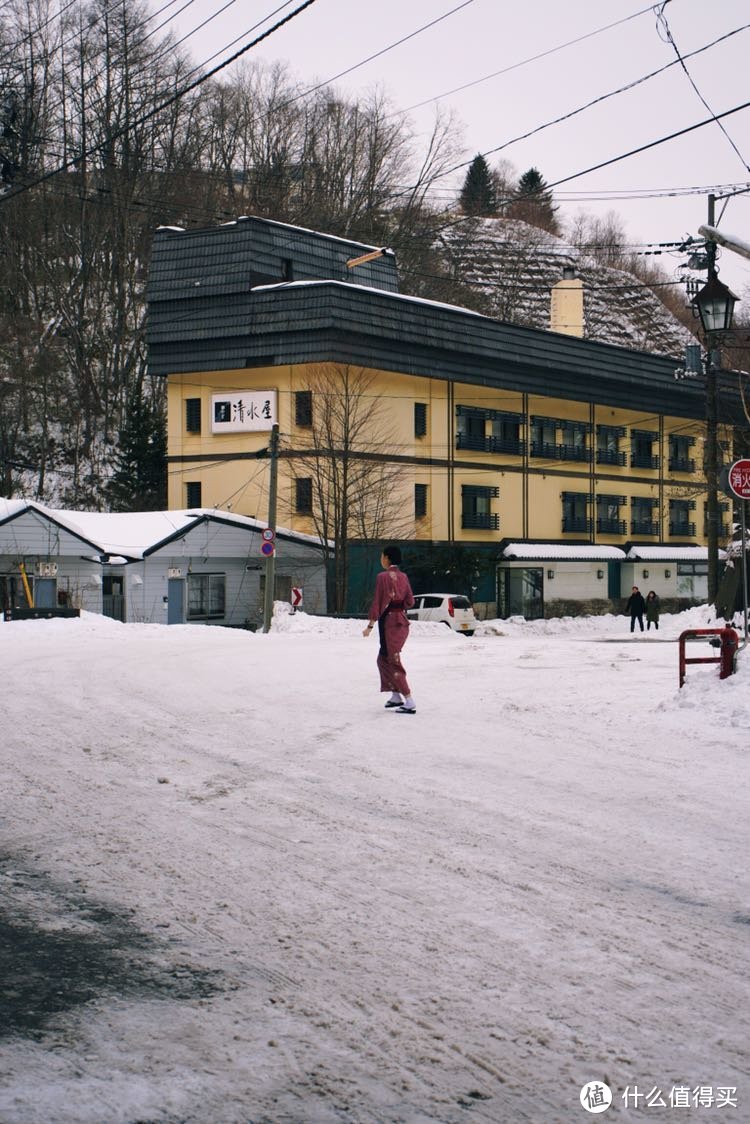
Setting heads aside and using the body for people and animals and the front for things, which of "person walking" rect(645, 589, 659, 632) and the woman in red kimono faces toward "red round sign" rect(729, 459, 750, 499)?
the person walking

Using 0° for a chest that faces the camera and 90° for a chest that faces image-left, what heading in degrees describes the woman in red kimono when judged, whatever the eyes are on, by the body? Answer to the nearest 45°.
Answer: approximately 135°

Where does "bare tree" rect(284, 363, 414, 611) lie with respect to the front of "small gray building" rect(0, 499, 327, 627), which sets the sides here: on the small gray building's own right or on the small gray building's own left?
on the small gray building's own left

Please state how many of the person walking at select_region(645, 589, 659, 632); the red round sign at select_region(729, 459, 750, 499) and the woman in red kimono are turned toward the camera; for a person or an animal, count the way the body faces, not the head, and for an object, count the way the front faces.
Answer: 2

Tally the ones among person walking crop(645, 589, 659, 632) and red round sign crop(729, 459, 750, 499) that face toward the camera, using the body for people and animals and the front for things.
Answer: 2

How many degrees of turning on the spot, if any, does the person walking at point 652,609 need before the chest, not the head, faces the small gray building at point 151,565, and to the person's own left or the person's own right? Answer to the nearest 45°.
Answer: approximately 90° to the person's own right

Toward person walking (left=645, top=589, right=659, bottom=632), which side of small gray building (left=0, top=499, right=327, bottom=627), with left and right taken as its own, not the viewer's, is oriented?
left

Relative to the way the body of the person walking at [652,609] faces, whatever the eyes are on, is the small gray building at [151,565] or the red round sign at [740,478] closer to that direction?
the red round sign

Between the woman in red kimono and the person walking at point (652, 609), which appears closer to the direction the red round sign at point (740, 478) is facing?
the woman in red kimono

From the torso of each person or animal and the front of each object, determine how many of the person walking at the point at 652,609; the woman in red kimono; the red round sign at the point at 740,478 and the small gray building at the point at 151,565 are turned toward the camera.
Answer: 3

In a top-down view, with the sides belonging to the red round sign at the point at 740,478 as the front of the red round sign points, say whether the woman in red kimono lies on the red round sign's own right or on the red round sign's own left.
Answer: on the red round sign's own right
